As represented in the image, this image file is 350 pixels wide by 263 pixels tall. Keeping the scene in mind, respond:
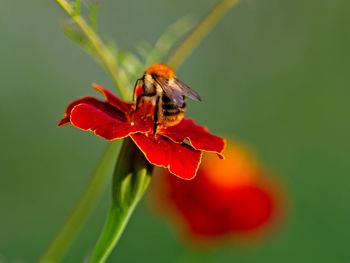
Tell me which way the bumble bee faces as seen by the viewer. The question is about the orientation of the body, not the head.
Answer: to the viewer's left
